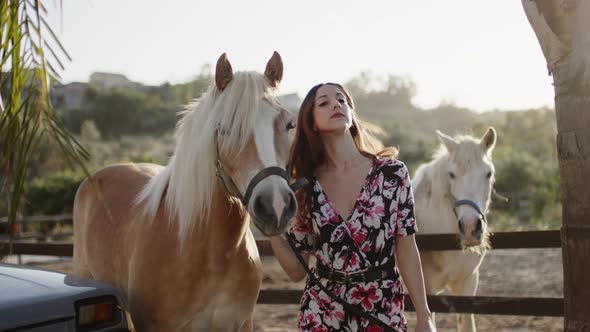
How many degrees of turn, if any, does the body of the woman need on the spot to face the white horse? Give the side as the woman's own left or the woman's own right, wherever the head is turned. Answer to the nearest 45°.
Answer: approximately 180°

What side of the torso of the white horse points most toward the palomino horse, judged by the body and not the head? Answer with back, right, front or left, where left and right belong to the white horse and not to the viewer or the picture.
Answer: right

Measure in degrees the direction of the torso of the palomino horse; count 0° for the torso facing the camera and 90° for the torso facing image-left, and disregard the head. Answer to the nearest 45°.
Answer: approximately 315°

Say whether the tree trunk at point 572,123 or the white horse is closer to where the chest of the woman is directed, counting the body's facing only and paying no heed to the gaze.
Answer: the tree trunk

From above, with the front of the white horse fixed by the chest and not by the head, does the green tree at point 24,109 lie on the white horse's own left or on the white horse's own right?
on the white horse's own right

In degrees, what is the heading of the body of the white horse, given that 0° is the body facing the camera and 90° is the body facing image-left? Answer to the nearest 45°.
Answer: approximately 315°

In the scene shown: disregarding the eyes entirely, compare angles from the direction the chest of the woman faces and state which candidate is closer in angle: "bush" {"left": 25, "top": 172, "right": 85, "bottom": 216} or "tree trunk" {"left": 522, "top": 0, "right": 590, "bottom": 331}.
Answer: the tree trunk

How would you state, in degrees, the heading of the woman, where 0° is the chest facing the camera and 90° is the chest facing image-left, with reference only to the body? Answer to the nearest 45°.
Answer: approximately 0°

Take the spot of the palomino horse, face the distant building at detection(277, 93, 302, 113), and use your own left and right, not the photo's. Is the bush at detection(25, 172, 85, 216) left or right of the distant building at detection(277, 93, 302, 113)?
left
